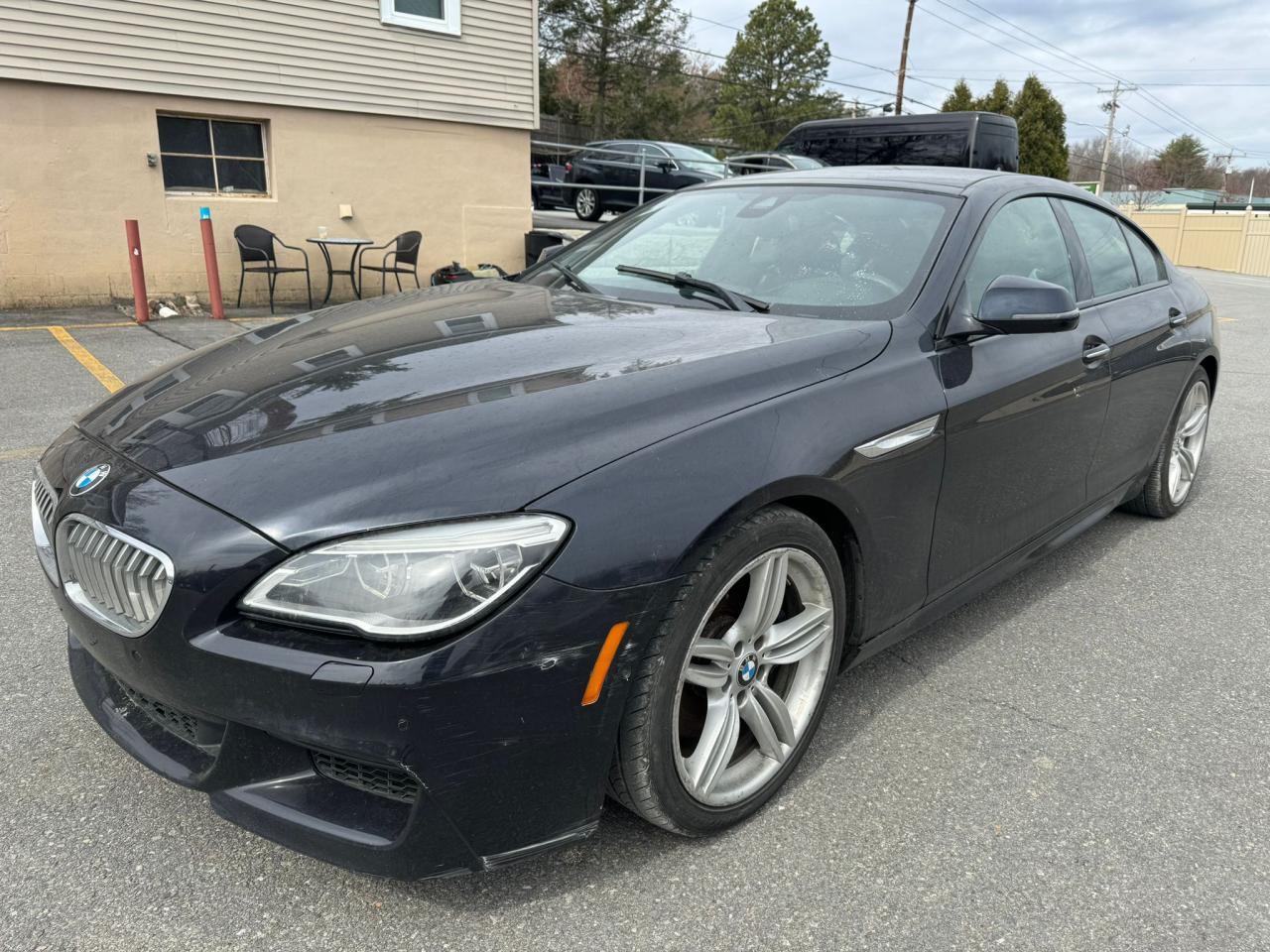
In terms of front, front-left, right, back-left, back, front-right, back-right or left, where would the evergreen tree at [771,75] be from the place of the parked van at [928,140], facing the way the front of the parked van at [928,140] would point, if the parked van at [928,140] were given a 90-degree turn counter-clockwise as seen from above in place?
back-right

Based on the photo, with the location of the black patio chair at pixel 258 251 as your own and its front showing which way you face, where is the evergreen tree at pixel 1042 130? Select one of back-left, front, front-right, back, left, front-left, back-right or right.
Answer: left

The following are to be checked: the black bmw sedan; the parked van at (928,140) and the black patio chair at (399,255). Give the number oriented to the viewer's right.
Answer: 0

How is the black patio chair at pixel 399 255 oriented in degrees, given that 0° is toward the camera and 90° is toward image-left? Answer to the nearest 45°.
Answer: approximately 45°

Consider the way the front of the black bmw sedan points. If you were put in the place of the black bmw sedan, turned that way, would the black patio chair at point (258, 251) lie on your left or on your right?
on your right

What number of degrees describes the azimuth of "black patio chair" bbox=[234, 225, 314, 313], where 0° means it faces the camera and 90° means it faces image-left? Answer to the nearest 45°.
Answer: approximately 315°

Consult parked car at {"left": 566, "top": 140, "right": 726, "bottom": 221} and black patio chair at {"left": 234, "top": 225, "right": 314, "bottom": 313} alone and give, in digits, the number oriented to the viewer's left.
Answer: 0

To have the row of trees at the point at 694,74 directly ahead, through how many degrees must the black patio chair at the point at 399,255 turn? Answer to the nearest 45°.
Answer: approximately 135° to its right

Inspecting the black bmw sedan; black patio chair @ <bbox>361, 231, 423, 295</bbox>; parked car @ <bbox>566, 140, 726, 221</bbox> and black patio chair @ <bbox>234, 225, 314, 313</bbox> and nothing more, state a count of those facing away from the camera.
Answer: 0

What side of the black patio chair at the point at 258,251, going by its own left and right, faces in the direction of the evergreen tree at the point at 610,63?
left

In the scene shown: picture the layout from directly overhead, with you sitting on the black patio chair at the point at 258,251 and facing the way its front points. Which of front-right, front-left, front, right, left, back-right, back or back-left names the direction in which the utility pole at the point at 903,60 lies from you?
left

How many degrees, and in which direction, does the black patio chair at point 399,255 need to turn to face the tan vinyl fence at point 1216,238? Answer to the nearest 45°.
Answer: approximately 180°

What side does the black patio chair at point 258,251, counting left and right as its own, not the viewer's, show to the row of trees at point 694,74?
left

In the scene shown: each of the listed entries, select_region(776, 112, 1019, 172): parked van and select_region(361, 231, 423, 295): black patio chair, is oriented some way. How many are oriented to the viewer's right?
0

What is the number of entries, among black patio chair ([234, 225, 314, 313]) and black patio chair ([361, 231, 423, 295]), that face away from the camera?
0

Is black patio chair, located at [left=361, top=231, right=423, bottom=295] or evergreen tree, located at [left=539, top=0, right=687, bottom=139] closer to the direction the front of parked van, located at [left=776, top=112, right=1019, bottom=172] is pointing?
the evergreen tree

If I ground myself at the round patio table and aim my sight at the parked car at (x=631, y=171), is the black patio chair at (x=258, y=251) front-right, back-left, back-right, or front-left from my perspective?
back-left
